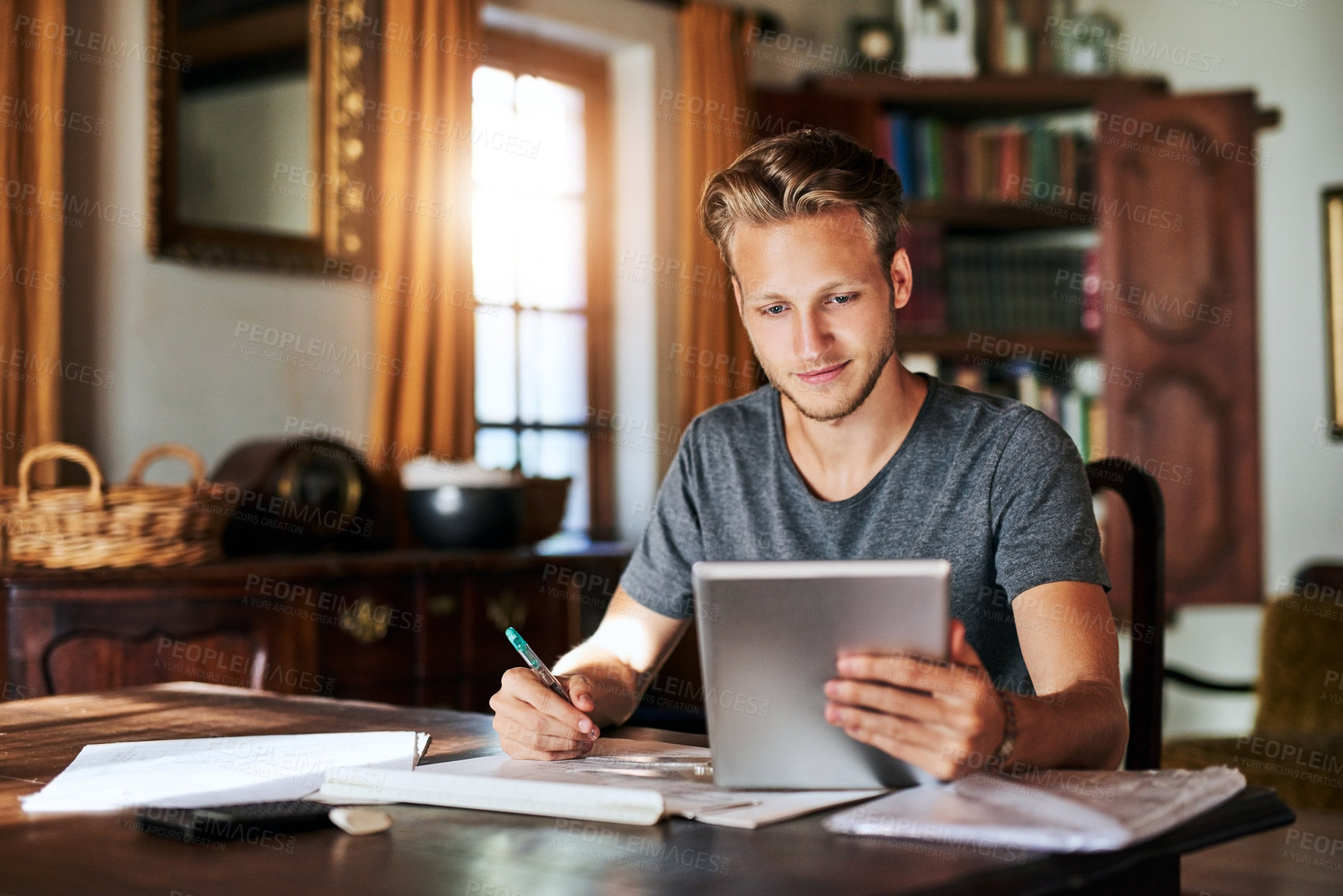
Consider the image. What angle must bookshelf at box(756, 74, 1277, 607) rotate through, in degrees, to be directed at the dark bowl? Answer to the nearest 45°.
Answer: approximately 45° to its right

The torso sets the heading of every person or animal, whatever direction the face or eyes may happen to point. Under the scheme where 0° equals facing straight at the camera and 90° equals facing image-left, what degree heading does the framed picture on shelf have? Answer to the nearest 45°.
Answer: approximately 0°

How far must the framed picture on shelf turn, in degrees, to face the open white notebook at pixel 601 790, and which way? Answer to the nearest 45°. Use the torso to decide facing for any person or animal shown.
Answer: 0° — it already faces it

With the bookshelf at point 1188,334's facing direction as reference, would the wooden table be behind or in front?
in front

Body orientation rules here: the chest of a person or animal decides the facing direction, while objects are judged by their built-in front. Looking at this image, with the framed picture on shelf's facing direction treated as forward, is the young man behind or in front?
in front

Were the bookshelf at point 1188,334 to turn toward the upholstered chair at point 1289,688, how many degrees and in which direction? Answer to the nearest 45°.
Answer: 0° — it already faces it
